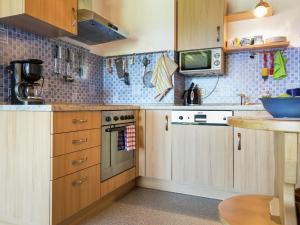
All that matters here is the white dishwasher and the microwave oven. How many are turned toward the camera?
2

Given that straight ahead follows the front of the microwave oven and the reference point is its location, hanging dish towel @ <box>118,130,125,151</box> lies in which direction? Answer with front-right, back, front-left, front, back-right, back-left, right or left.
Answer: front-right

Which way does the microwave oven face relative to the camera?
toward the camera

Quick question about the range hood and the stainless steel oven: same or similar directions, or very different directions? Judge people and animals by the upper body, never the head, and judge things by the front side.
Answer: same or similar directions

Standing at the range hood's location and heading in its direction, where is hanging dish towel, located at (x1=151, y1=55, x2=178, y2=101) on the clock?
The hanging dish towel is roughly at 10 o'clock from the range hood.

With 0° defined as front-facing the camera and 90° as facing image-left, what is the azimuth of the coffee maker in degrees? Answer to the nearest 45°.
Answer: approximately 315°

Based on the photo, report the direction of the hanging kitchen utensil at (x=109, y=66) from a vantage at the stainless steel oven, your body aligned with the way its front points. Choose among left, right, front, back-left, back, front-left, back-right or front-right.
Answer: back-left

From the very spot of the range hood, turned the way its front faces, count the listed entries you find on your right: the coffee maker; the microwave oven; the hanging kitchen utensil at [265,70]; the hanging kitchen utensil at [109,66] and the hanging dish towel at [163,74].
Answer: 1

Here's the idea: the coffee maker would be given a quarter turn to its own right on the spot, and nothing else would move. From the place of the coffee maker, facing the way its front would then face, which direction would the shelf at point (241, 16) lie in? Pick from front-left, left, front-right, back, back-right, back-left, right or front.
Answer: back-left

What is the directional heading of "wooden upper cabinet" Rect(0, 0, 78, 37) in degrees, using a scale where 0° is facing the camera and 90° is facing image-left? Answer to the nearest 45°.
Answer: approximately 315°

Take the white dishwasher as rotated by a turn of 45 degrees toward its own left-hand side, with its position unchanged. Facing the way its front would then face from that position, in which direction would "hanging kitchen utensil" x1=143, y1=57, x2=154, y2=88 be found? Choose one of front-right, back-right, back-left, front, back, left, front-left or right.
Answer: back

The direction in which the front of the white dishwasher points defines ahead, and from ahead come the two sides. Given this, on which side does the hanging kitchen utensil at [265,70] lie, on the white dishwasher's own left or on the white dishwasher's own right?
on the white dishwasher's own left

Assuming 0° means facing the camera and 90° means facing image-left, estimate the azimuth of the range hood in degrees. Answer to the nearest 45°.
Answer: approximately 315°

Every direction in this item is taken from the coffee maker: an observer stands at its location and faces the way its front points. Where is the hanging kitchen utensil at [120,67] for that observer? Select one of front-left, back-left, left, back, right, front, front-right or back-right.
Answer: left

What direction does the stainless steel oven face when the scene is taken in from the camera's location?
facing the viewer and to the right of the viewer

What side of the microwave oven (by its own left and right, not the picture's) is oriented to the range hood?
right
